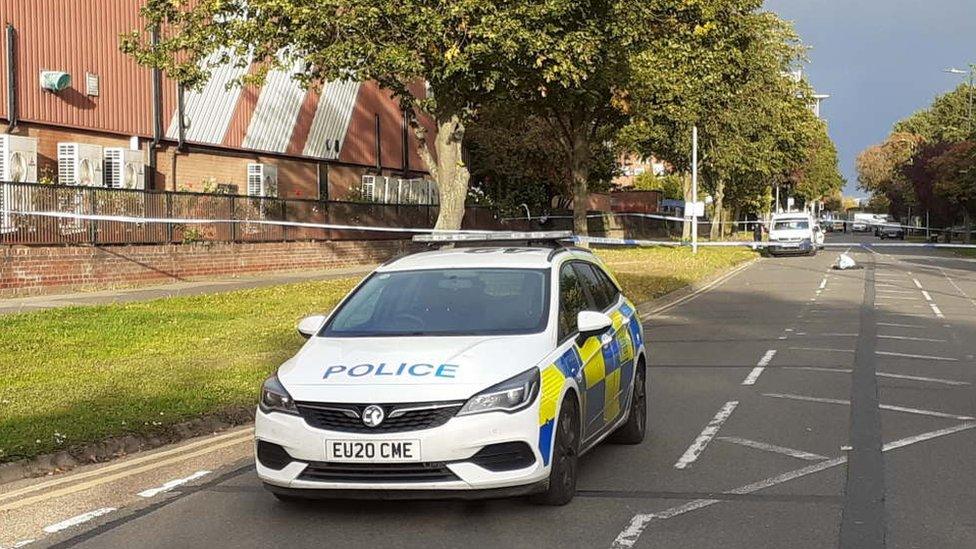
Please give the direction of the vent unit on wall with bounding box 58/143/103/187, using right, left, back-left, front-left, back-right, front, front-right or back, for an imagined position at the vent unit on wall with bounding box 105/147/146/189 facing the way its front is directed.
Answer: right

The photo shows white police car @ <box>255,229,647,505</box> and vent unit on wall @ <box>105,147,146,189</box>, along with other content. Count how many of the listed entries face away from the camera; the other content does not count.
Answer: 0

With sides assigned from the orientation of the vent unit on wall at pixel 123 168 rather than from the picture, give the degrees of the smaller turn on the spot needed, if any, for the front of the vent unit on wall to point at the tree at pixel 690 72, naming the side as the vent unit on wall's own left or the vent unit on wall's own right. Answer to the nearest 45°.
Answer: approximately 45° to the vent unit on wall's own left

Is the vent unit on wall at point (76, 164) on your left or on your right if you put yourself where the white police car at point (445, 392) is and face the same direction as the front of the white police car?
on your right

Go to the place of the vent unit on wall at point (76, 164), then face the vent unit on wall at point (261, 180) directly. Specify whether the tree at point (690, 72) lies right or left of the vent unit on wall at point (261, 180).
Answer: right

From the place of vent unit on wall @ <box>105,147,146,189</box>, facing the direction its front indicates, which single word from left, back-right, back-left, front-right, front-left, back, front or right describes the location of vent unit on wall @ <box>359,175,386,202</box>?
left

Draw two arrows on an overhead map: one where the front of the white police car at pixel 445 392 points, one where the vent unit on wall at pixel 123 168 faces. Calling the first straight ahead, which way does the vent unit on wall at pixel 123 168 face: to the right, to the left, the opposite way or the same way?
to the left

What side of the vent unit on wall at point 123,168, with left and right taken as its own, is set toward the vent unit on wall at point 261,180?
left

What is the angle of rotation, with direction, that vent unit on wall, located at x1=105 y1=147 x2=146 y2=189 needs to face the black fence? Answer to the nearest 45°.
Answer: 0° — it already faces it

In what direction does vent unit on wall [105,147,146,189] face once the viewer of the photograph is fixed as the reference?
facing the viewer and to the right of the viewer
